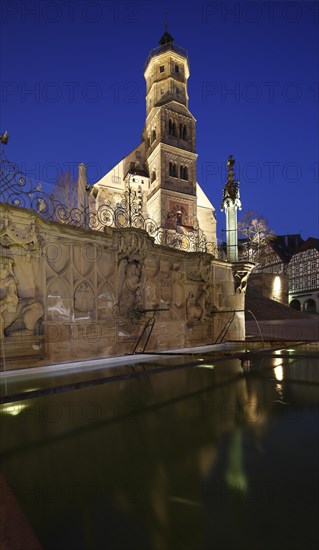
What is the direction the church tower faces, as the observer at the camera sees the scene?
facing the viewer and to the right of the viewer

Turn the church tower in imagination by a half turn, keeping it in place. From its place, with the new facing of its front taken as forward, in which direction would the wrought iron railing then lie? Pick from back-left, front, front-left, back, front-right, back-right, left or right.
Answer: back-left

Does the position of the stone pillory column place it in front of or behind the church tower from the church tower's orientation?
in front

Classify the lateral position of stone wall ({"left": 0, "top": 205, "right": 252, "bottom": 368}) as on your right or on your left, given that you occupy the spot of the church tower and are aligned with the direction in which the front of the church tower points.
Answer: on your right
